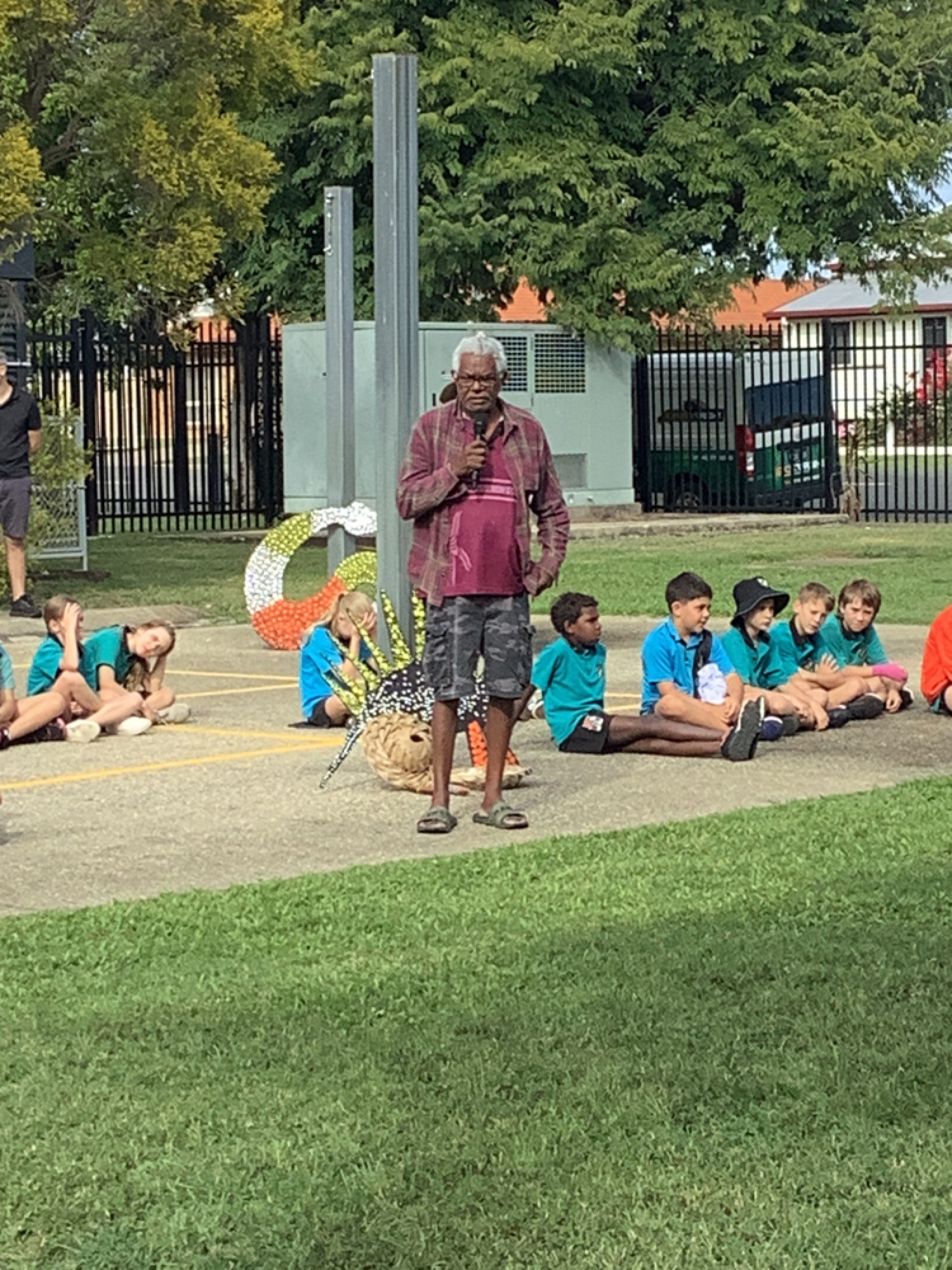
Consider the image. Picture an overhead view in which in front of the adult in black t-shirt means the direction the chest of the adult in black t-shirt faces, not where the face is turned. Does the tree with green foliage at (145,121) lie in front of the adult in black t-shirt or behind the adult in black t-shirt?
behind

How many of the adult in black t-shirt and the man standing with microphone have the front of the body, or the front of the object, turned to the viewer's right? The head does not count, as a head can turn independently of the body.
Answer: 0

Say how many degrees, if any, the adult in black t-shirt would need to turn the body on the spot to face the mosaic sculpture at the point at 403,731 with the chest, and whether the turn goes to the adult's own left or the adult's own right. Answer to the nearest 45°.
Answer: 0° — they already face it

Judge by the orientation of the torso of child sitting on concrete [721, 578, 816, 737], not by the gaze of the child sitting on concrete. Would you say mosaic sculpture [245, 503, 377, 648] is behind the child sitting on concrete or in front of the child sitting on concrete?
behind

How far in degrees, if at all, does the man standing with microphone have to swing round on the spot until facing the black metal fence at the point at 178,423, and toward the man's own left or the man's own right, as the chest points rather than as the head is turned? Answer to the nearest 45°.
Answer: approximately 180°

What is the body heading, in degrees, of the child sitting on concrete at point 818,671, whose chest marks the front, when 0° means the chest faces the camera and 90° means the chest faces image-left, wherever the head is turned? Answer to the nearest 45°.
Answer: approximately 315°

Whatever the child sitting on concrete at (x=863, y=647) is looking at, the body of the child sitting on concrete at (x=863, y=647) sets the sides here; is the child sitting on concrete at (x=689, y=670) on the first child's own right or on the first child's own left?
on the first child's own right

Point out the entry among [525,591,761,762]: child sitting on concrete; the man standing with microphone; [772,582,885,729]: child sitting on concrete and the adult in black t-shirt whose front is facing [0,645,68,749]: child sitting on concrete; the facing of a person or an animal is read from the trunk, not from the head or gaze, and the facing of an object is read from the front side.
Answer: the adult in black t-shirt

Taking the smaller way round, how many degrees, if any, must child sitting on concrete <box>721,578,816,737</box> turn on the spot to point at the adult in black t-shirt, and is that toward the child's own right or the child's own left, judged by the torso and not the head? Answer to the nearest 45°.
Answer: approximately 180°

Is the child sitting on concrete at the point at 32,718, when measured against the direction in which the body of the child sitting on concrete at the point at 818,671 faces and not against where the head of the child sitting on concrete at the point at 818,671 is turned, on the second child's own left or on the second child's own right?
on the second child's own right

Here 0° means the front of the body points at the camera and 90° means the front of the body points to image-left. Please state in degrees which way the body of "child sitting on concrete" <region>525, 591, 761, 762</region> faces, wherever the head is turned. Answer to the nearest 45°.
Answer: approximately 270°

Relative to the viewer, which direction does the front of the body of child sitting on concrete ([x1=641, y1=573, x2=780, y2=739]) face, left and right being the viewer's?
facing the viewer and to the right of the viewer

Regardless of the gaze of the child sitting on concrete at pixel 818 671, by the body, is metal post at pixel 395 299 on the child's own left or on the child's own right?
on the child's own right
